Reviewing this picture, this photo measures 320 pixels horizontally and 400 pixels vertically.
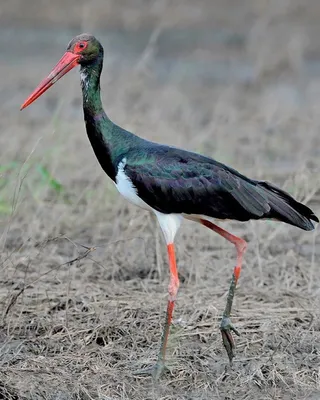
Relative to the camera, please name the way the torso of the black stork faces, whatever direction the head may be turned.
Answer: to the viewer's left
